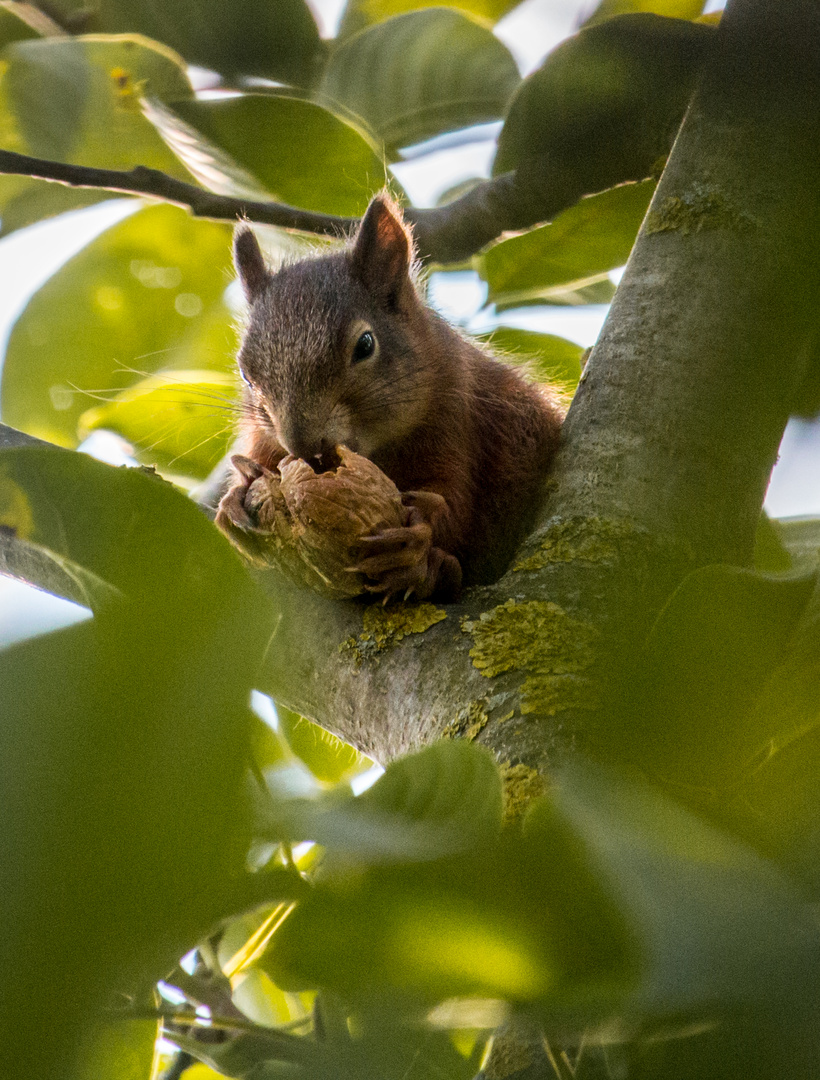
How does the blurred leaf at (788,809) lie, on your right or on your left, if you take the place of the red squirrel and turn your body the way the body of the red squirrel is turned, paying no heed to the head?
on your left

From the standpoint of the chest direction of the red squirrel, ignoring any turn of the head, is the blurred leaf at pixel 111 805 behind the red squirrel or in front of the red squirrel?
in front

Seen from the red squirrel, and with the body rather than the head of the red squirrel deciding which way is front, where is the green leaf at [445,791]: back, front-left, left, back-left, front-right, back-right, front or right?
front-left

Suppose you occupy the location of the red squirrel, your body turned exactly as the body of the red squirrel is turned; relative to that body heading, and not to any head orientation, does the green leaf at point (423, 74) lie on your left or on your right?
on your left

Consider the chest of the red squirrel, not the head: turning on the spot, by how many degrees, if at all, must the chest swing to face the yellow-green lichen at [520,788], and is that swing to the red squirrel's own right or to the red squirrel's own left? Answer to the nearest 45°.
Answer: approximately 45° to the red squirrel's own left

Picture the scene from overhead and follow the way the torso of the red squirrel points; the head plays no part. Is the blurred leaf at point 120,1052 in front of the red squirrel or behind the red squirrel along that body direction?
in front

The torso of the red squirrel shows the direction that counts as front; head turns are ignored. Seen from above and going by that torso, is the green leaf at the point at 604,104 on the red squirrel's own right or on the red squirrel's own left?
on the red squirrel's own left

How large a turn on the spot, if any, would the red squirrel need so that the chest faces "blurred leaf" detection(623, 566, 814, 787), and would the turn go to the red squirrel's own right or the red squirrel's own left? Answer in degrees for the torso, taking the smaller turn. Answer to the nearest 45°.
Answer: approximately 45° to the red squirrel's own left

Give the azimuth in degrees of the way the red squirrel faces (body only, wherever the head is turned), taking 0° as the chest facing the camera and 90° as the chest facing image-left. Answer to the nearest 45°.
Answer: approximately 45°
